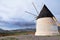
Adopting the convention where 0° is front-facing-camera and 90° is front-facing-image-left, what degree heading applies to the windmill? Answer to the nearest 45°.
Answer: approximately 135°
